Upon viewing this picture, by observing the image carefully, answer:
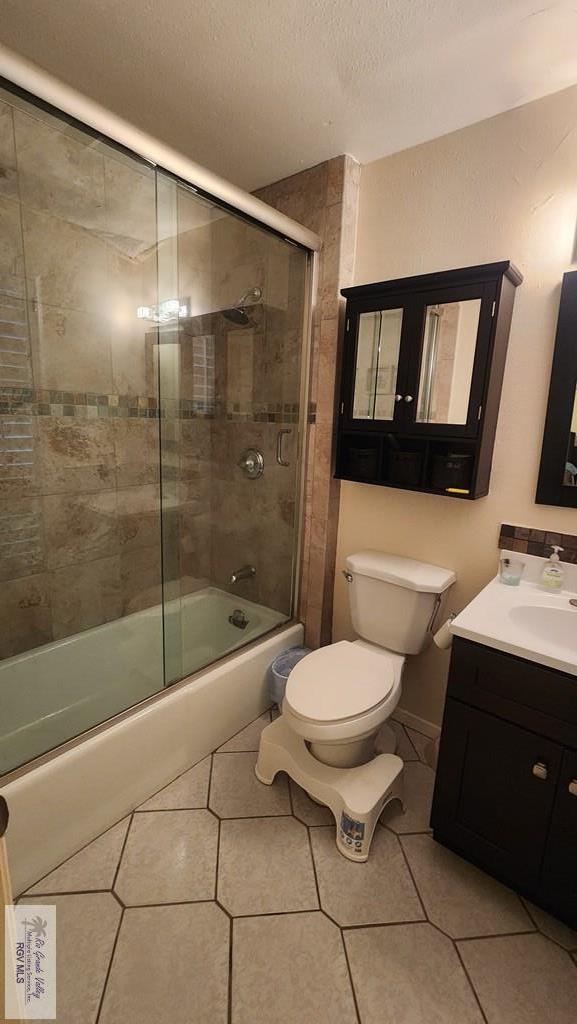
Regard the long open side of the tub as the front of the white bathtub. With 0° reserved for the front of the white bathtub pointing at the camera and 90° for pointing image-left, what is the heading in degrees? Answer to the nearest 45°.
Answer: approximately 315°

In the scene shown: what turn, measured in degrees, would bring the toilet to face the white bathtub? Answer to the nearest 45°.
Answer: approximately 45° to its right

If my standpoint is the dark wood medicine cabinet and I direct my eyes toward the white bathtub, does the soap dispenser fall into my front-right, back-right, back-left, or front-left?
back-left

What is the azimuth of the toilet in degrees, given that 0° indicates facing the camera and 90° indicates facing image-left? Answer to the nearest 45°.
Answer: approximately 45°

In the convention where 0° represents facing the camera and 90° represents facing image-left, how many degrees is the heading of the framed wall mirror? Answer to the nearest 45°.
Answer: approximately 45°

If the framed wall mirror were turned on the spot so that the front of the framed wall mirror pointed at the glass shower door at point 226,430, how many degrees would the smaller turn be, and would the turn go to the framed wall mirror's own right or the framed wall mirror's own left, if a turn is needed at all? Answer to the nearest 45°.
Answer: approximately 45° to the framed wall mirror's own right

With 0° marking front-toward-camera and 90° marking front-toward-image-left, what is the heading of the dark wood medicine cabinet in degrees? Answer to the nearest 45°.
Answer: approximately 45°

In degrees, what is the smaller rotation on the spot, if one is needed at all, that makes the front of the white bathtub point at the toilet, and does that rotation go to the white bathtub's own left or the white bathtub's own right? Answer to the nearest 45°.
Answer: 0° — it already faces it
